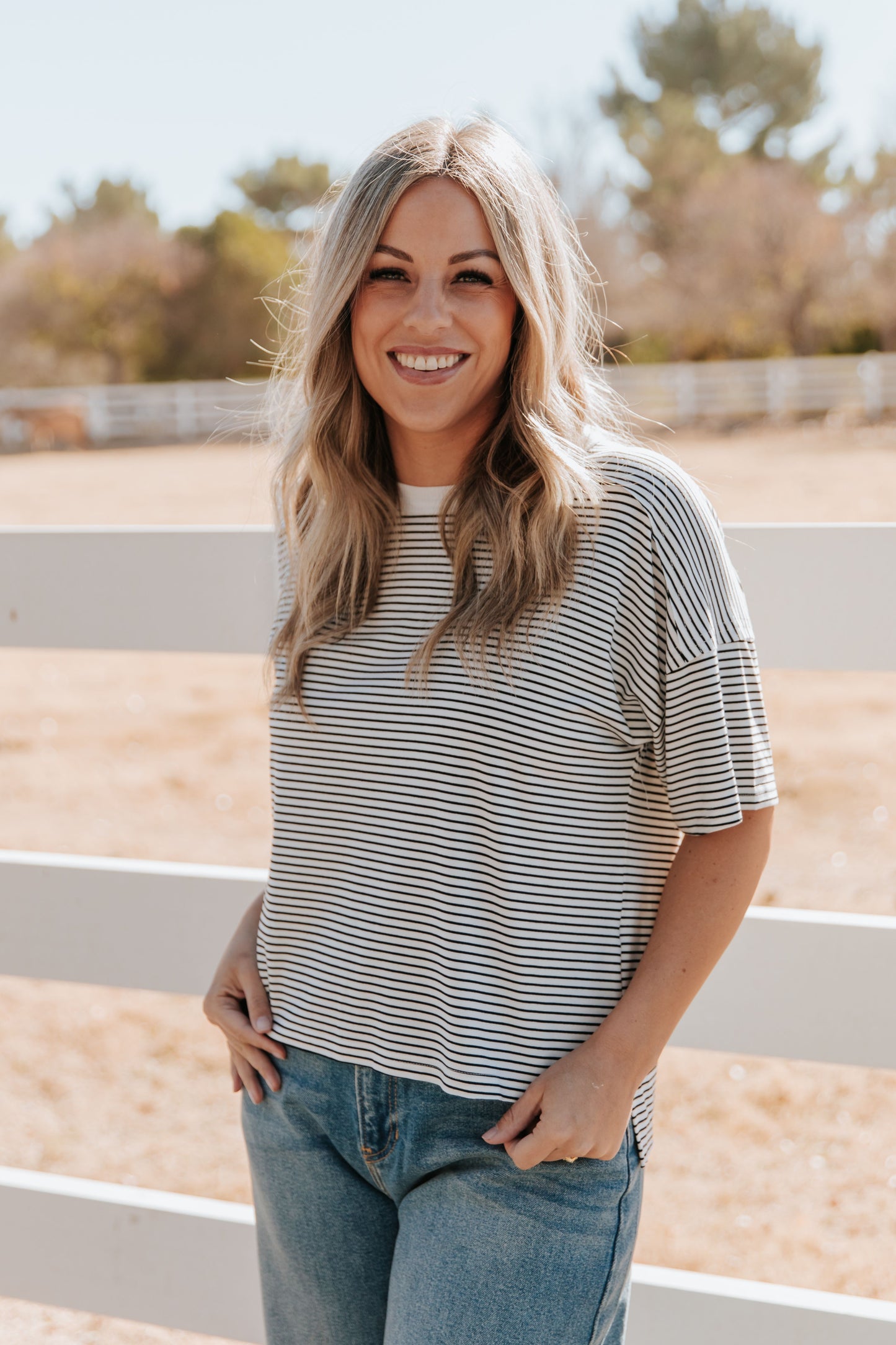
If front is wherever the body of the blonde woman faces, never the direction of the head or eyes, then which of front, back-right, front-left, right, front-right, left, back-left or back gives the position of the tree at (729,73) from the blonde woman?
back-right

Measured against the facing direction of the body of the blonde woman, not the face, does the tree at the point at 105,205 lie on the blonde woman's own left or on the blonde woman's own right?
on the blonde woman's own right

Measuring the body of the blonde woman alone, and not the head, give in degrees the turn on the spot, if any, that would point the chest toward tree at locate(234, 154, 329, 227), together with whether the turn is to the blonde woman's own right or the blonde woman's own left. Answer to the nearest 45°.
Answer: approximately 135° to the blonde woman's own right

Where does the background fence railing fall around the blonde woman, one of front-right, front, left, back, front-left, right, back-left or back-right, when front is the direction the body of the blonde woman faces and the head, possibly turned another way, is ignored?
back-right

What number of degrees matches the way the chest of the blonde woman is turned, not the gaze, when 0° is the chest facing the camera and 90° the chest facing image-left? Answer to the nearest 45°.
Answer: approximately 45°
